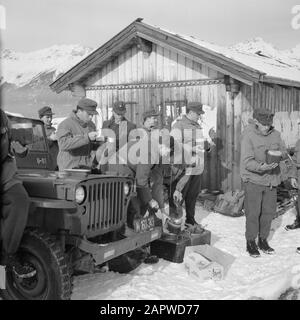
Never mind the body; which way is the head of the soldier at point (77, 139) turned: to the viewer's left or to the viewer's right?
to the viewer's right

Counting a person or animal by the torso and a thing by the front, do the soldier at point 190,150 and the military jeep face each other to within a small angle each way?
no

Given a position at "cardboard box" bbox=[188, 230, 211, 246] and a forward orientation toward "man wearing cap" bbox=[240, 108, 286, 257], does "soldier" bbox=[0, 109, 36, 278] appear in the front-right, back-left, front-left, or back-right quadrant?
back-right

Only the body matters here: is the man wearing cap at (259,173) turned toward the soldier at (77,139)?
no

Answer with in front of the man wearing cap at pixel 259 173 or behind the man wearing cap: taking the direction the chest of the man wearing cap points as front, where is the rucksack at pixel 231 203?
behind

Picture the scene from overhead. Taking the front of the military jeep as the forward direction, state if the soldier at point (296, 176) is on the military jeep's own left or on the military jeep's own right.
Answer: on the military jeep's own left

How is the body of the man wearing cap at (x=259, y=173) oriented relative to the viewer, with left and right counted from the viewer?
facing the viewer and to the right of the viewer

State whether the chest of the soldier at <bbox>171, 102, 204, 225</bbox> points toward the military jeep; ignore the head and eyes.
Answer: no

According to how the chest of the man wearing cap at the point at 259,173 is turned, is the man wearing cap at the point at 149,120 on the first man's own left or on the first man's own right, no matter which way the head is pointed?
on the first man's own right

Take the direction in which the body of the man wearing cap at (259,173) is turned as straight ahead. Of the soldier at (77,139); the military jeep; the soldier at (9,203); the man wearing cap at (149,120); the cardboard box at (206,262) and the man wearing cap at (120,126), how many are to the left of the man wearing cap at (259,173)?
0

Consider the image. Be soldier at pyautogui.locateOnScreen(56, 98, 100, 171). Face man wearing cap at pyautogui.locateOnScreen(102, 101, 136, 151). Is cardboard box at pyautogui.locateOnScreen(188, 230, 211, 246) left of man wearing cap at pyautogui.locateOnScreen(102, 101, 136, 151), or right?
right

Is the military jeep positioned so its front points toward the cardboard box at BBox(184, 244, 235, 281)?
no
